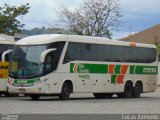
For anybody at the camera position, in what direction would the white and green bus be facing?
facing the viewer and to the left of the viewer
